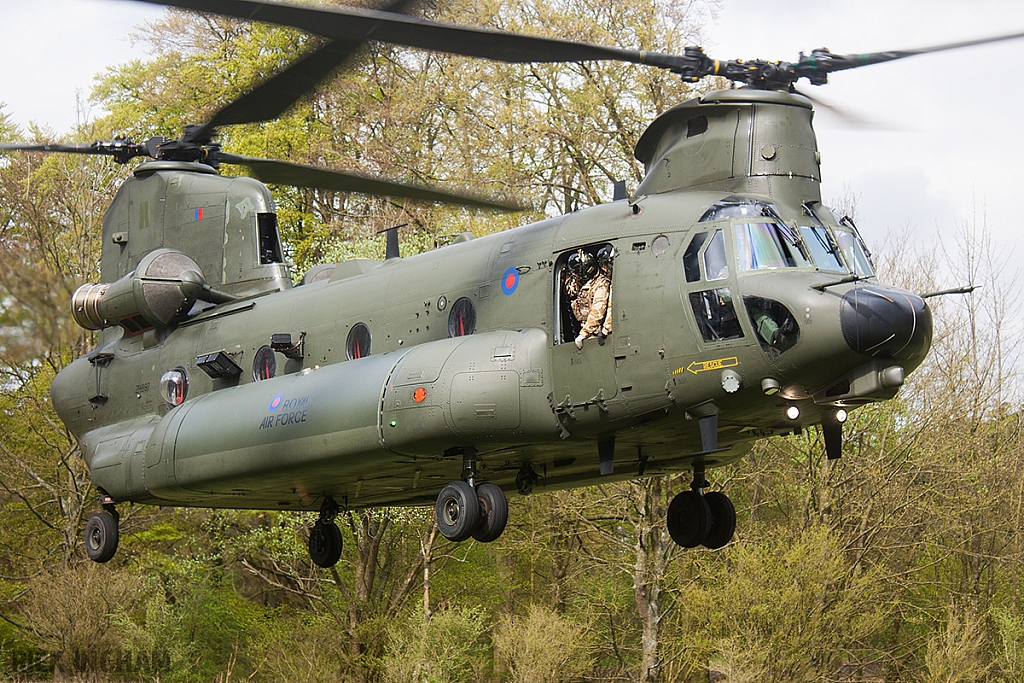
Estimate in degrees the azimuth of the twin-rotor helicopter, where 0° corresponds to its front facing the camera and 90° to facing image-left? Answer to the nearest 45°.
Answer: approximately 315°
